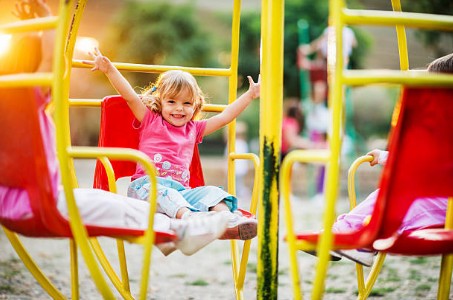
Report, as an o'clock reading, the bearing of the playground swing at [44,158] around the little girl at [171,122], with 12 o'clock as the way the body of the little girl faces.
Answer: The playground swing is roughly at 2 o'clock from the little girl.

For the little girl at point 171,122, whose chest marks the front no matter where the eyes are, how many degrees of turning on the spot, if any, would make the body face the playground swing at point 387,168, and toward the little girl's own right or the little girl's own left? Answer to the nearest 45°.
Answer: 0° — they already face it

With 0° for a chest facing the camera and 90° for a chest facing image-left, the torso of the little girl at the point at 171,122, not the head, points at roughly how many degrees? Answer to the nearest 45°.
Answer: approximately 315°
